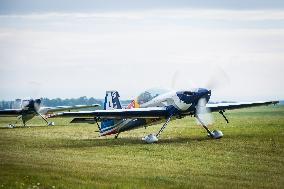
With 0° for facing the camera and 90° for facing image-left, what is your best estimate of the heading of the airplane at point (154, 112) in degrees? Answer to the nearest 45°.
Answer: approximately 315°
